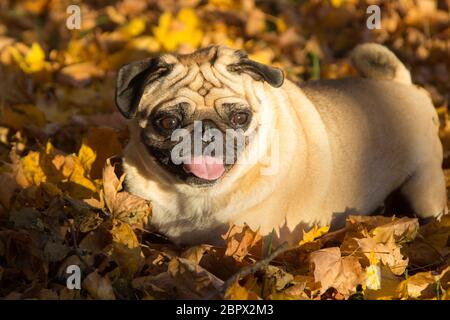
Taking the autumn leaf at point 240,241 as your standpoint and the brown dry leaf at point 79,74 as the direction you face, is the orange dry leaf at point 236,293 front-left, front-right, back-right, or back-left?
back-left

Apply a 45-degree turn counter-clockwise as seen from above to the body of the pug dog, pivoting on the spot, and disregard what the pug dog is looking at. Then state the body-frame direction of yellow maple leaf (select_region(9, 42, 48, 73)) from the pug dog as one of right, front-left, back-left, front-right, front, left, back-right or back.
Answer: back-right

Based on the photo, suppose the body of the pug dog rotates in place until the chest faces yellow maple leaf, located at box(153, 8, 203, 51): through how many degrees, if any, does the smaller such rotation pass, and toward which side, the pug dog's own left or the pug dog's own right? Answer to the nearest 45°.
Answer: approximately 135° to the pug dog's own right

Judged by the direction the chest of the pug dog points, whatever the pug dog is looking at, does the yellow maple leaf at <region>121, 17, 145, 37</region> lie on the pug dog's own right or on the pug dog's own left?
on the pug dog's own right

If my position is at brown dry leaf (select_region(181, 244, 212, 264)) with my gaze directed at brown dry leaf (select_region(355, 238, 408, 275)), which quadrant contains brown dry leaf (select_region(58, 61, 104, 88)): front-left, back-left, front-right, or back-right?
back-left

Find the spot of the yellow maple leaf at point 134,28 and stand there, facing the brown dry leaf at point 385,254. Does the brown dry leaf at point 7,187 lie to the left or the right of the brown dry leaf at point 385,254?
right

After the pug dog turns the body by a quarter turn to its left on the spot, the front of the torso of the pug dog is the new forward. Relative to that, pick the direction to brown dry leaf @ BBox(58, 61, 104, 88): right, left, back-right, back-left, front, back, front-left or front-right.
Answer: back

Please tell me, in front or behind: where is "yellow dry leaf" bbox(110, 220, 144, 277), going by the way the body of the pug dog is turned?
in front

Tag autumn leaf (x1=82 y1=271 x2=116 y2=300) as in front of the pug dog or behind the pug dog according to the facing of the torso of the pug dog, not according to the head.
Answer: in front

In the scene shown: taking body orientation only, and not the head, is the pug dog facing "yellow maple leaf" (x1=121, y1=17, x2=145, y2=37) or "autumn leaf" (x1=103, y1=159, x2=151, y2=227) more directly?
the autumn leaf

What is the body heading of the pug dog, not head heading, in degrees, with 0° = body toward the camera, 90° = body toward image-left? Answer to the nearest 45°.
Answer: approximately 45°
